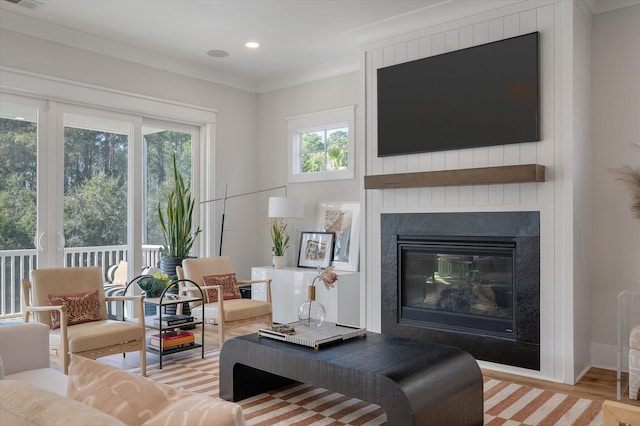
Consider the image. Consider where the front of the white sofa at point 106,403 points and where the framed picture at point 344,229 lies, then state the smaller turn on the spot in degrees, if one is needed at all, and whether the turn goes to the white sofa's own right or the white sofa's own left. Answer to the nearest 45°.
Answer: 0° — it already faces it

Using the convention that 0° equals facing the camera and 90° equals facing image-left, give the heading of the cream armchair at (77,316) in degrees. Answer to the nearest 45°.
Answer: approximately 315°

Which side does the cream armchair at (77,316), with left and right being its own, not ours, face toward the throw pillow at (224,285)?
left

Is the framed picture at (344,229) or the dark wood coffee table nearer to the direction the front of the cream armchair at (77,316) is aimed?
the dark wood coffee table

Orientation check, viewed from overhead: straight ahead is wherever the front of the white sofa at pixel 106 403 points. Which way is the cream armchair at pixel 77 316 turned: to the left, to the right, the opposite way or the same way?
to the right

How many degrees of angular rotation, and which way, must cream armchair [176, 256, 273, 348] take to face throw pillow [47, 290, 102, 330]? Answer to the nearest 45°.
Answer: approximately 90° to its right

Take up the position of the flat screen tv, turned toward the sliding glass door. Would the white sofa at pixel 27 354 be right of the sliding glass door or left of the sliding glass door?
left

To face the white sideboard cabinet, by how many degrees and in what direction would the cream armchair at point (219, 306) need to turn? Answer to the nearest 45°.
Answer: approximately 90° to its left

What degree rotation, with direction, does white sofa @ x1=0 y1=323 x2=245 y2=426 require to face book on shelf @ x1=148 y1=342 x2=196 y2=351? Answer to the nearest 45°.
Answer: approximately 45° to its left

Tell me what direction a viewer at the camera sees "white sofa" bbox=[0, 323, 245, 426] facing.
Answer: facing away from the viewer and to the right of the viewer
